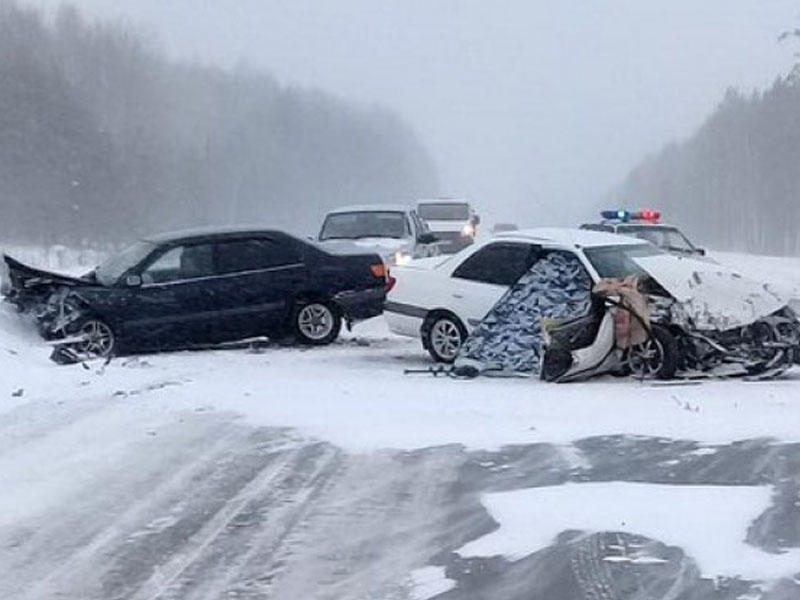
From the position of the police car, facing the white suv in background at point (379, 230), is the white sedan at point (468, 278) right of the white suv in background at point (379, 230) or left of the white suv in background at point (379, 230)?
left

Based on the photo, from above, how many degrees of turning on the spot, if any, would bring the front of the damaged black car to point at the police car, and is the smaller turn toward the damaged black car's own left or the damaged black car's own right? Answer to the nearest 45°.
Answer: approximately 135° to the damaged black car's own right

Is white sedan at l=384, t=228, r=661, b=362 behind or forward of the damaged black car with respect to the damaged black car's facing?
behind

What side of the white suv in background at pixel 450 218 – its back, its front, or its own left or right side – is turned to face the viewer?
front

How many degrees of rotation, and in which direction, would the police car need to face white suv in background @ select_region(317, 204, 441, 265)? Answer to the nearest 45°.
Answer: approximately 90° to its right

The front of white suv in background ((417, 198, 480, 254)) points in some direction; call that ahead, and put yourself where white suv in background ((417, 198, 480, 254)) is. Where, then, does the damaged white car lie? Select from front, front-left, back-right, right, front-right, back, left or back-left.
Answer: front

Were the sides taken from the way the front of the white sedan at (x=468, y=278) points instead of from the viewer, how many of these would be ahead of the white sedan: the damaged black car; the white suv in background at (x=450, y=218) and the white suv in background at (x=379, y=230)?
0

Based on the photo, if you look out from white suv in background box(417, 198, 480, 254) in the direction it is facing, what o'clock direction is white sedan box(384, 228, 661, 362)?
The white sedan is roughly at 12 o'clock from the white suv in background.

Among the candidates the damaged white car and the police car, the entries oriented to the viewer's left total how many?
0

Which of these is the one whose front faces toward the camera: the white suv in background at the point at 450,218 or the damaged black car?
the white suv in background

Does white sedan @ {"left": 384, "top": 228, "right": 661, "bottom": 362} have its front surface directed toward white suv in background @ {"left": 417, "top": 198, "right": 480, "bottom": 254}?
no

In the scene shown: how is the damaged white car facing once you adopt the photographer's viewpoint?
facing the viewer and to the right of the viewer

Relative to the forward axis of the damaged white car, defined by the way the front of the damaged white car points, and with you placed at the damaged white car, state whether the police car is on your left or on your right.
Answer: on your left

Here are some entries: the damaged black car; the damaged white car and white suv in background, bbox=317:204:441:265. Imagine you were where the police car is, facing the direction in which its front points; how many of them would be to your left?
0

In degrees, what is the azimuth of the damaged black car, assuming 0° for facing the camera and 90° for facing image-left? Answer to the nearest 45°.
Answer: approximately 90°
